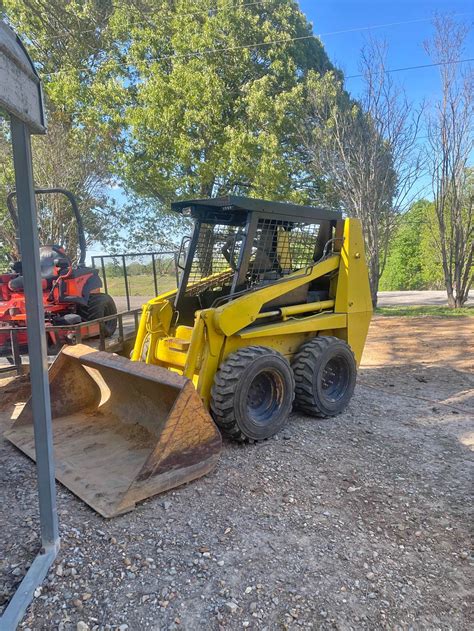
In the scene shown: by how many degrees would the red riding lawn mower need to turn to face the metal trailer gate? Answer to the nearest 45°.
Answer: approximately 180°

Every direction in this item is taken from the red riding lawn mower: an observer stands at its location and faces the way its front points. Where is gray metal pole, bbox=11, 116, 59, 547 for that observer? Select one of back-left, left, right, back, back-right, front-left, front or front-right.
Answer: front-left

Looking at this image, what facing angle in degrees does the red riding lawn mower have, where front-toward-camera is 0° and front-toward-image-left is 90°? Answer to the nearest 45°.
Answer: approximately 45°

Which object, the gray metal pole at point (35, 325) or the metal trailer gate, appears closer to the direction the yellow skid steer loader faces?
the gray metal pole

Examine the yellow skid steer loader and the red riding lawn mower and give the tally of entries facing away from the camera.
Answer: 0

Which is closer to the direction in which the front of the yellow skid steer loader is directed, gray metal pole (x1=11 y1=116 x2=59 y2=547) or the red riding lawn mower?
the gray metal pole

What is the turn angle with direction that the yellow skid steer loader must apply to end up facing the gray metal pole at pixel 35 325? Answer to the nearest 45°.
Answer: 0° — it already faces it

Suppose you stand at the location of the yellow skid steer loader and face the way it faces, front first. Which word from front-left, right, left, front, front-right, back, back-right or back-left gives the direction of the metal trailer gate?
back-right

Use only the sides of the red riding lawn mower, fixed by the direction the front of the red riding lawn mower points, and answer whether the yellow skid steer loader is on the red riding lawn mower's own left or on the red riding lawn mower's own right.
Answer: on the red riding lawn mower's own left

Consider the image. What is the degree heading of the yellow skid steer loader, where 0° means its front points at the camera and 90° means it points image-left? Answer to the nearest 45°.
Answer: approximately 45°

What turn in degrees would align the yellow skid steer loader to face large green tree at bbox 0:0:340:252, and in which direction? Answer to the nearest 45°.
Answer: approximately 135° to its right
